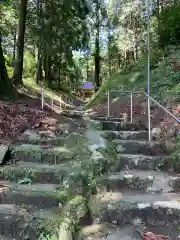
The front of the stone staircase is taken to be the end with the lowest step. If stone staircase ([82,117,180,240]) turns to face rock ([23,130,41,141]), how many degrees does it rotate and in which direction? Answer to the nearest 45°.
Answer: approximately 135° to its right

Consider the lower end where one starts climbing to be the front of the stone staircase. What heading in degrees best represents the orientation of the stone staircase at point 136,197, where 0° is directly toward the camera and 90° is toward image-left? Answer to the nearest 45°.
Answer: approximately 0°
